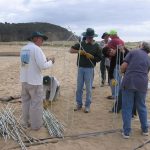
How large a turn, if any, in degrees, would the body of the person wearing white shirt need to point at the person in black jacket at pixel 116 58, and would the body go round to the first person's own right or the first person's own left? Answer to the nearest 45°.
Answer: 0° — they already face them

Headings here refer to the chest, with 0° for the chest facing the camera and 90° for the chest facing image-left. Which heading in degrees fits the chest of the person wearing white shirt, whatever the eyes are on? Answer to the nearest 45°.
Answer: approximately 225°

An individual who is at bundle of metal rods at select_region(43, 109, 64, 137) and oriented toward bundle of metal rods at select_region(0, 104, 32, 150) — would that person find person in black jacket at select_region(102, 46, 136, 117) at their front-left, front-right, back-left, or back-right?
back-right

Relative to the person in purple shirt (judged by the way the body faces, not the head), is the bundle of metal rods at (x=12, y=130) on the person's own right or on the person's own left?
on the person's own left

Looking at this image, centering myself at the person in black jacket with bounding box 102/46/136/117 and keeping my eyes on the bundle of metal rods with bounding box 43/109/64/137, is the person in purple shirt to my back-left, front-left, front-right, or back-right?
front-left

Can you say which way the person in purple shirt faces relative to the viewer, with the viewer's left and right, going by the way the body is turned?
facing away from the viewer

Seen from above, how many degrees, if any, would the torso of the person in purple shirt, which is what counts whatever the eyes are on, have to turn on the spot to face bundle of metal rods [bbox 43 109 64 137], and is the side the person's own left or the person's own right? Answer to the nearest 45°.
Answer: approximately 90° to the person's own left

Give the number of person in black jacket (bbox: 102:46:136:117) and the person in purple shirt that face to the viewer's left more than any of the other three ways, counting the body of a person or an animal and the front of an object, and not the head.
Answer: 1

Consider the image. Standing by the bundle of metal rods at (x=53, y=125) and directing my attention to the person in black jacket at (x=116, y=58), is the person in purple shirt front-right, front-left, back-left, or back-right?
front-right

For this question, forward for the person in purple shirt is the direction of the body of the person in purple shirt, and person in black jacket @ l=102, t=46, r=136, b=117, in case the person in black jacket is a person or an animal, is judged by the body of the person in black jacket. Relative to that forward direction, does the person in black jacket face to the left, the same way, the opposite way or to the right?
to the left

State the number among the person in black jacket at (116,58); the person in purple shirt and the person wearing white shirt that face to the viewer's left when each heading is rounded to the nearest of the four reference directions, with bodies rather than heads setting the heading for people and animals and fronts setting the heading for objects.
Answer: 1
